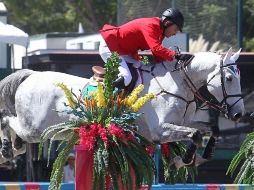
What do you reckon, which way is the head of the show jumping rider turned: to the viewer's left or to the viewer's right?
to the viewer's right

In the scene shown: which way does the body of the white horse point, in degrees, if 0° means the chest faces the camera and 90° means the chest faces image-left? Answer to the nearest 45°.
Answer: approximately 270°

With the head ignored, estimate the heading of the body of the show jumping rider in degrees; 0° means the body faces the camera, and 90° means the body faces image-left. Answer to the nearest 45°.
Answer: approximately 270°
